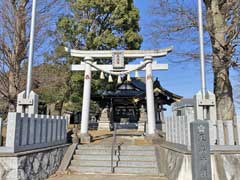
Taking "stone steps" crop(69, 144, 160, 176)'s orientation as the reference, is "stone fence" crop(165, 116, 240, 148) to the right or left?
on its left

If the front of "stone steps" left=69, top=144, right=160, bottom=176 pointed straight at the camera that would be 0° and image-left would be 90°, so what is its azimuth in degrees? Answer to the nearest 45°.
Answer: approximately 0°

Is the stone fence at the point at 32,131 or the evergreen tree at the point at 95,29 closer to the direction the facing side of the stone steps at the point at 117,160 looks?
the stone fence

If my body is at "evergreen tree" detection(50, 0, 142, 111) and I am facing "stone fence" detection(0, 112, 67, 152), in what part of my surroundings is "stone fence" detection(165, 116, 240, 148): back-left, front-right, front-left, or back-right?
front-left

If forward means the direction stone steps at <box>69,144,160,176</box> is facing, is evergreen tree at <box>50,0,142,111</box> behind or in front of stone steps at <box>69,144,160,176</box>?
behind

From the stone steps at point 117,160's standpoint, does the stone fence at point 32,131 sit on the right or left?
on its right

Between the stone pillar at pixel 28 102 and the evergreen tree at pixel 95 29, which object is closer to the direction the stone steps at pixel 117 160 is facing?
the stone pillar

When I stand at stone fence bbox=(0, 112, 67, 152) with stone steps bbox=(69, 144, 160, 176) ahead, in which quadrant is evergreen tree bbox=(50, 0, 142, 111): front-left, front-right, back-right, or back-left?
front-left

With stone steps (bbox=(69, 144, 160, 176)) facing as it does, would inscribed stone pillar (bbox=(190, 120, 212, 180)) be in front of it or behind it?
in front
